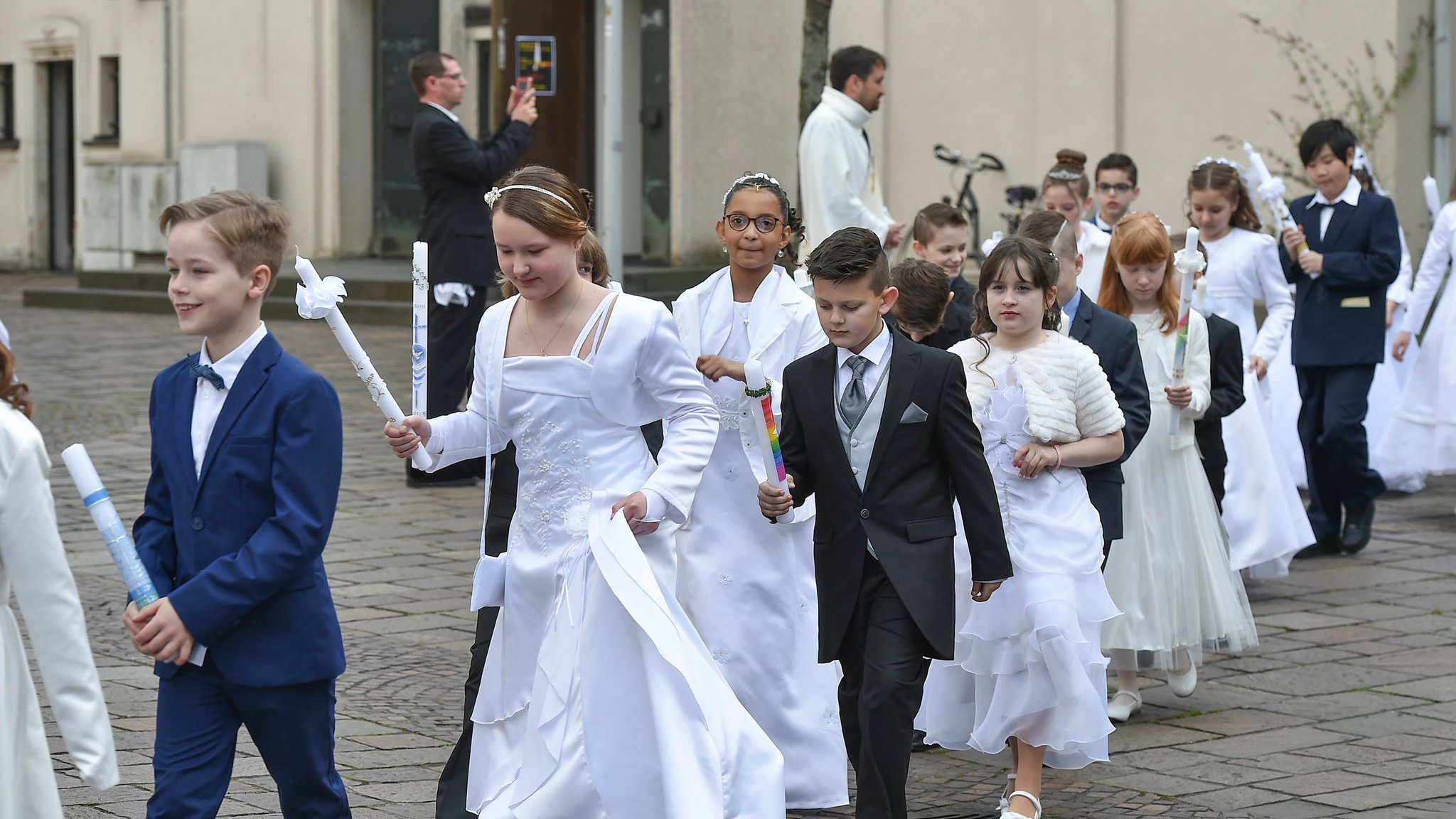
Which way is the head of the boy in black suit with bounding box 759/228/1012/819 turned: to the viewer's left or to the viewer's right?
to the viewer's left

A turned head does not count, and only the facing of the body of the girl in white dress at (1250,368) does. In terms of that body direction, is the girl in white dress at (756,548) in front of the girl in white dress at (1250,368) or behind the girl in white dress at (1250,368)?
in front

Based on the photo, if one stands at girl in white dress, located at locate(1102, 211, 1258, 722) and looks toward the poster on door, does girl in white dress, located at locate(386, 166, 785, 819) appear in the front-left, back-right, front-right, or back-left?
back-left

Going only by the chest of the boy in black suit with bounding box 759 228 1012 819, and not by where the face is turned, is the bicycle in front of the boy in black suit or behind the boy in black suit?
behind

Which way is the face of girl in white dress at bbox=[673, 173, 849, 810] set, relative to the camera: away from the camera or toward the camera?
toward the camera

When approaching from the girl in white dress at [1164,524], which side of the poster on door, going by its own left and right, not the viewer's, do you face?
front

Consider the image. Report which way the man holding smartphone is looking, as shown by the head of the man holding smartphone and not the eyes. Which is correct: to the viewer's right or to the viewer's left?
to the viewer's right

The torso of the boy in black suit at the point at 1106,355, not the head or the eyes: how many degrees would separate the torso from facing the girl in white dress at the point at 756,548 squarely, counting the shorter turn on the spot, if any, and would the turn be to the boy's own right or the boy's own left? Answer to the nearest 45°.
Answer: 0° — they already face them

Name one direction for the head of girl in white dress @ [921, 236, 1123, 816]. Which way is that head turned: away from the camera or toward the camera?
toward the camera

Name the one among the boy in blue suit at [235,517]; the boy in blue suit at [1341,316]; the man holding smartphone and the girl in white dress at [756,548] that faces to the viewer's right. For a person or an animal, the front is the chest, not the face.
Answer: the man holding smartphone

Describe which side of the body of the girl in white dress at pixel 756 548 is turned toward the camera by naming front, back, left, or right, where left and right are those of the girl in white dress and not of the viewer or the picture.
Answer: front

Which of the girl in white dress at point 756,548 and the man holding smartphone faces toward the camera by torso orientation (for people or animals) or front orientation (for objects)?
the girl in white dress

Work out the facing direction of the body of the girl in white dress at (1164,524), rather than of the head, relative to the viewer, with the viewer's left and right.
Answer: facing the viewer and to the left of the viewer
